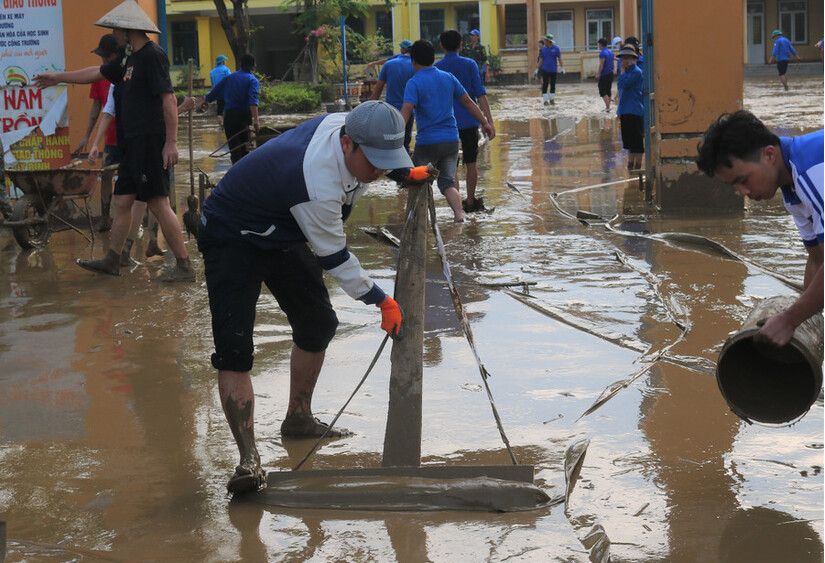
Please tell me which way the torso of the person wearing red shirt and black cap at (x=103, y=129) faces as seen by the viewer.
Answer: to the viewer's left

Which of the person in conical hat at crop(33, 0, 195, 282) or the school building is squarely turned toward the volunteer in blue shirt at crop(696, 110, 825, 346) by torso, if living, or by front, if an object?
the school building

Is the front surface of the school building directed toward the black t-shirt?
yes

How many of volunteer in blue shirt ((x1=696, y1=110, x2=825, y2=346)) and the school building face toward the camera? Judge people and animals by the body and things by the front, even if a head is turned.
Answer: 1

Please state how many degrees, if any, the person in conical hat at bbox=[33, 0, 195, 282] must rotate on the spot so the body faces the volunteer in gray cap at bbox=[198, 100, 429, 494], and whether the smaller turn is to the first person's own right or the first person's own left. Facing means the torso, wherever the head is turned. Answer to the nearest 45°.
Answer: approximately 90° to the first person's own left

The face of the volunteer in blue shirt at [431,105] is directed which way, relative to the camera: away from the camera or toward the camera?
away from the camera

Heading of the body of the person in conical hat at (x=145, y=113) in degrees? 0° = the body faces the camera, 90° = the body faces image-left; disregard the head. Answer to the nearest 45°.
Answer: approximately 90°

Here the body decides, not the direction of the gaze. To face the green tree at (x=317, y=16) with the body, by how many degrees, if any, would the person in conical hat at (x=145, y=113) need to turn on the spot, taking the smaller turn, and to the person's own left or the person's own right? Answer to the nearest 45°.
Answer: approximately 90° to the person's own right

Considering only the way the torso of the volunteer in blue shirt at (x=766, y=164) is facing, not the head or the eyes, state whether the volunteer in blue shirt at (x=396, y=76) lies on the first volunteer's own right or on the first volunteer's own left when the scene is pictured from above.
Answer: on the first volunteer's own right

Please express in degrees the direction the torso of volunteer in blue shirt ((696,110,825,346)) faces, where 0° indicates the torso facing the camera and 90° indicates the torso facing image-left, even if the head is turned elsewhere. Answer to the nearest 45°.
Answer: approximately 90°

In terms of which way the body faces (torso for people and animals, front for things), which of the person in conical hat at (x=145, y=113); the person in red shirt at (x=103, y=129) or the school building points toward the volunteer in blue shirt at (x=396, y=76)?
the school building

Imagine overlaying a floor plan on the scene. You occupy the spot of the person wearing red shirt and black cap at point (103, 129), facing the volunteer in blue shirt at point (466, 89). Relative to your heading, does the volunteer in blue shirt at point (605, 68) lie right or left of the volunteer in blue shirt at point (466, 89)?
left

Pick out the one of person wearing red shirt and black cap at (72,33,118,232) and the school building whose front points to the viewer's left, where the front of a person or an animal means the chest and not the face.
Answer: the person wearing red shirt and black cap

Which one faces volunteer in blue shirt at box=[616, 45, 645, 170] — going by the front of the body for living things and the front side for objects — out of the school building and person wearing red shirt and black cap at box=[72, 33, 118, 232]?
the school building
